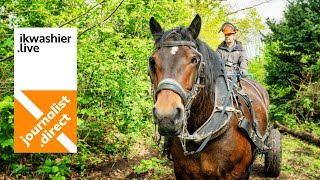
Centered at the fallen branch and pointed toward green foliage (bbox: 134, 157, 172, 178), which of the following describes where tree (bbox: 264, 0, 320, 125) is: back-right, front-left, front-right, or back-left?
back-right

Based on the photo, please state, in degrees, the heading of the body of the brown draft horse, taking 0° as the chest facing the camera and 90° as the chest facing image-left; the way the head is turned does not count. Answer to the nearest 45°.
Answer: approximately 45°

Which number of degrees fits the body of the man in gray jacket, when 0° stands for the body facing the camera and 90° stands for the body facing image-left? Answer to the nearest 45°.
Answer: approximately 0°
